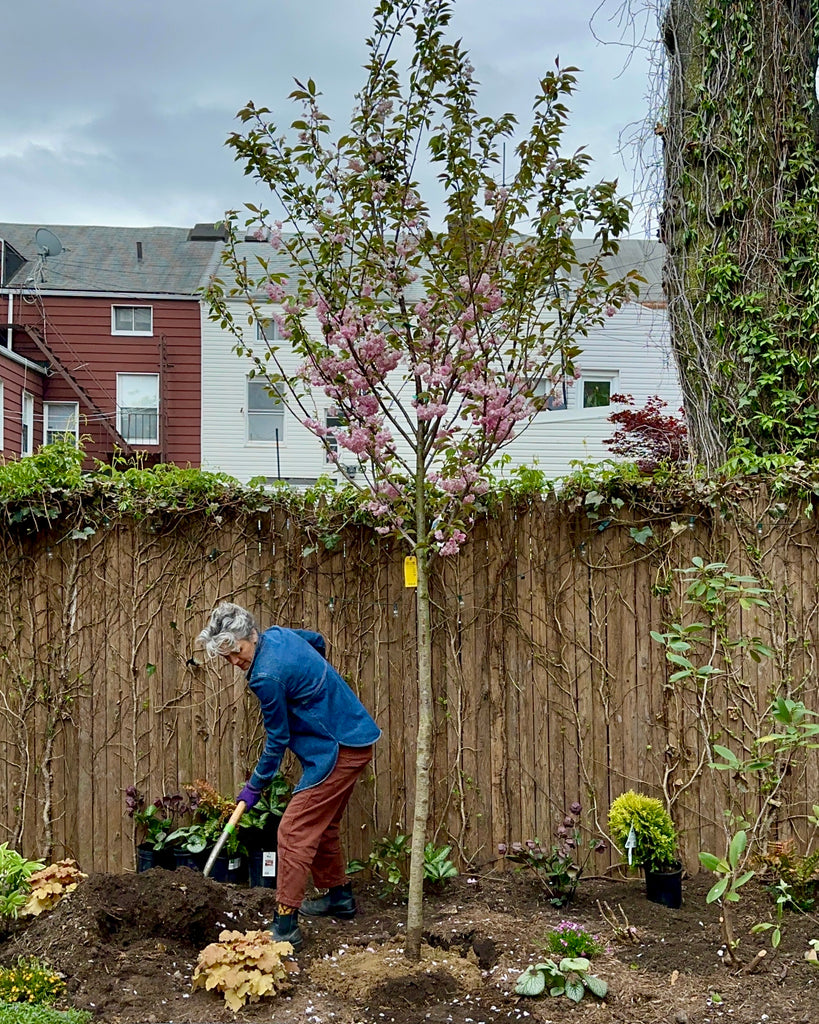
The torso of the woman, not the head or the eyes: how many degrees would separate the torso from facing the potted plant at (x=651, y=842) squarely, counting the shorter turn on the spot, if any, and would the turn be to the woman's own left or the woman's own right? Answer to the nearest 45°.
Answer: approximately 180°

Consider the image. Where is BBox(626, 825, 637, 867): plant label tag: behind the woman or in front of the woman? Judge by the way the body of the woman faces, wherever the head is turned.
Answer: behind

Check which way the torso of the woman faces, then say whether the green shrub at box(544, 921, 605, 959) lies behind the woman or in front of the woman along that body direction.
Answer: behind

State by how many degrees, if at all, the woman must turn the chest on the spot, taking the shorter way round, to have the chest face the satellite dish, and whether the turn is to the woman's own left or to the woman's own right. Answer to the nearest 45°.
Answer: approximately 90° to the woman's own right

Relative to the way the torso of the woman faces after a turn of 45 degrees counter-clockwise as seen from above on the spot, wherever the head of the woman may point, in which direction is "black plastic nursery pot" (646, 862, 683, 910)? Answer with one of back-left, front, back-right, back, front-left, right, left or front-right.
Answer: back-left

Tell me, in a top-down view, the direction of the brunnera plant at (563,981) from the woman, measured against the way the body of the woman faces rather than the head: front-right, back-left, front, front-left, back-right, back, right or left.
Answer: back-left

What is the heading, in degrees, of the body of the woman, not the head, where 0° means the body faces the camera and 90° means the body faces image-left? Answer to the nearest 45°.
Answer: approximately 90°

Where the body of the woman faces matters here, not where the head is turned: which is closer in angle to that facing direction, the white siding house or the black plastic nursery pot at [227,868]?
the black plastic nursery pot

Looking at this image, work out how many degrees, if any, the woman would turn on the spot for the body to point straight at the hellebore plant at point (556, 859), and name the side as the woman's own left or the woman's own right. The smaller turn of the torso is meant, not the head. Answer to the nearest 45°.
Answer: approximately 180°

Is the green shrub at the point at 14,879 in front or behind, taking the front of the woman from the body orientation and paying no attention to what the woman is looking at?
in front

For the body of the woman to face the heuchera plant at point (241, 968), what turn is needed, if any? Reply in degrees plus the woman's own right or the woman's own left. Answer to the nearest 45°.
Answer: approximately 90° to the woman's own left

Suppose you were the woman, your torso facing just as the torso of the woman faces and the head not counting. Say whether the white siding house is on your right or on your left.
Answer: on your right
